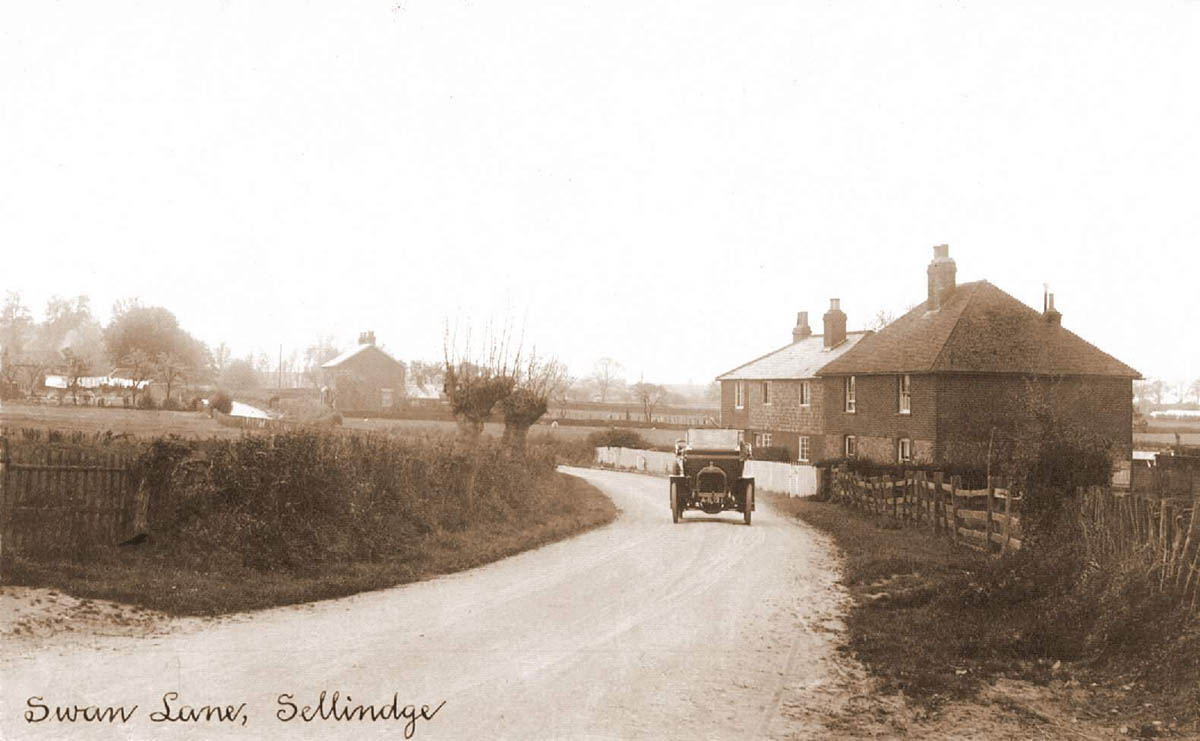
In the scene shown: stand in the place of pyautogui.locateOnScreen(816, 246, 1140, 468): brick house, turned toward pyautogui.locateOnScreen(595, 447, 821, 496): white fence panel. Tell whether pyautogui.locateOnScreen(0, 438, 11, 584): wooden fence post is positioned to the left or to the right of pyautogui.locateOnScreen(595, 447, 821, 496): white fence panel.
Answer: left

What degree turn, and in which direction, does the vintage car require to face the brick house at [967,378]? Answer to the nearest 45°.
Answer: approximately 135° to its left

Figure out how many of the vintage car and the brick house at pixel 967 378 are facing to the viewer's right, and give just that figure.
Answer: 0

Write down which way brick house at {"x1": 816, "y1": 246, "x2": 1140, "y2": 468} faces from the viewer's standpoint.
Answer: facing the viewer and to the left of the viewer

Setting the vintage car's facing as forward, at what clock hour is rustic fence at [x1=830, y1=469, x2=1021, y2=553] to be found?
The rustic fence is roughly at 10 o'clock from the vintage car.

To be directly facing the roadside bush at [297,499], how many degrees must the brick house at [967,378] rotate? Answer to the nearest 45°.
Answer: approximately 45° to its left

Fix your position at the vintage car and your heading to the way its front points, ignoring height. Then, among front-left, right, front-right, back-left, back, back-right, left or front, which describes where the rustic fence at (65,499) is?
front-right

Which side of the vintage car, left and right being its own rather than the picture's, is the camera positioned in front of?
front

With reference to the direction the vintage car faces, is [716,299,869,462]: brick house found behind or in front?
behind

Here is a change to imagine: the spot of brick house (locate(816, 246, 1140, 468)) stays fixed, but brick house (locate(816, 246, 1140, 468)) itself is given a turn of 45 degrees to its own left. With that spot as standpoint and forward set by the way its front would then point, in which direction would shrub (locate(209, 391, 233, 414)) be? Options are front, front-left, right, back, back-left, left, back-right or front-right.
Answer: front-right

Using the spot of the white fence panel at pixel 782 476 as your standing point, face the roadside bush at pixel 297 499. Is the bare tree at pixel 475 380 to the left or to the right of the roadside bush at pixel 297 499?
right

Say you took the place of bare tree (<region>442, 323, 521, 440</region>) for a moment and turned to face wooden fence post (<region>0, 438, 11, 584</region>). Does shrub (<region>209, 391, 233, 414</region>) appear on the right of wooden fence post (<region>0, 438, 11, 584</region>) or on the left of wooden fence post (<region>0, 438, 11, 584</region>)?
right

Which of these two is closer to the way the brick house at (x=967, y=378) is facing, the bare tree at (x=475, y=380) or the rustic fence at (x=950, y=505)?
the bare tree

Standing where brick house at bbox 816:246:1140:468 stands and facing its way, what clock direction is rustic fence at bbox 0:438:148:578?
The rustic fence is roughly at 11 o'clock from the brick house.

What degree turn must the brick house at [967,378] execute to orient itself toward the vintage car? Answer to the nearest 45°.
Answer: approximately 45° to its left

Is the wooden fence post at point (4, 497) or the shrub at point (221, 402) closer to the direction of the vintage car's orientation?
the wooden fence post
